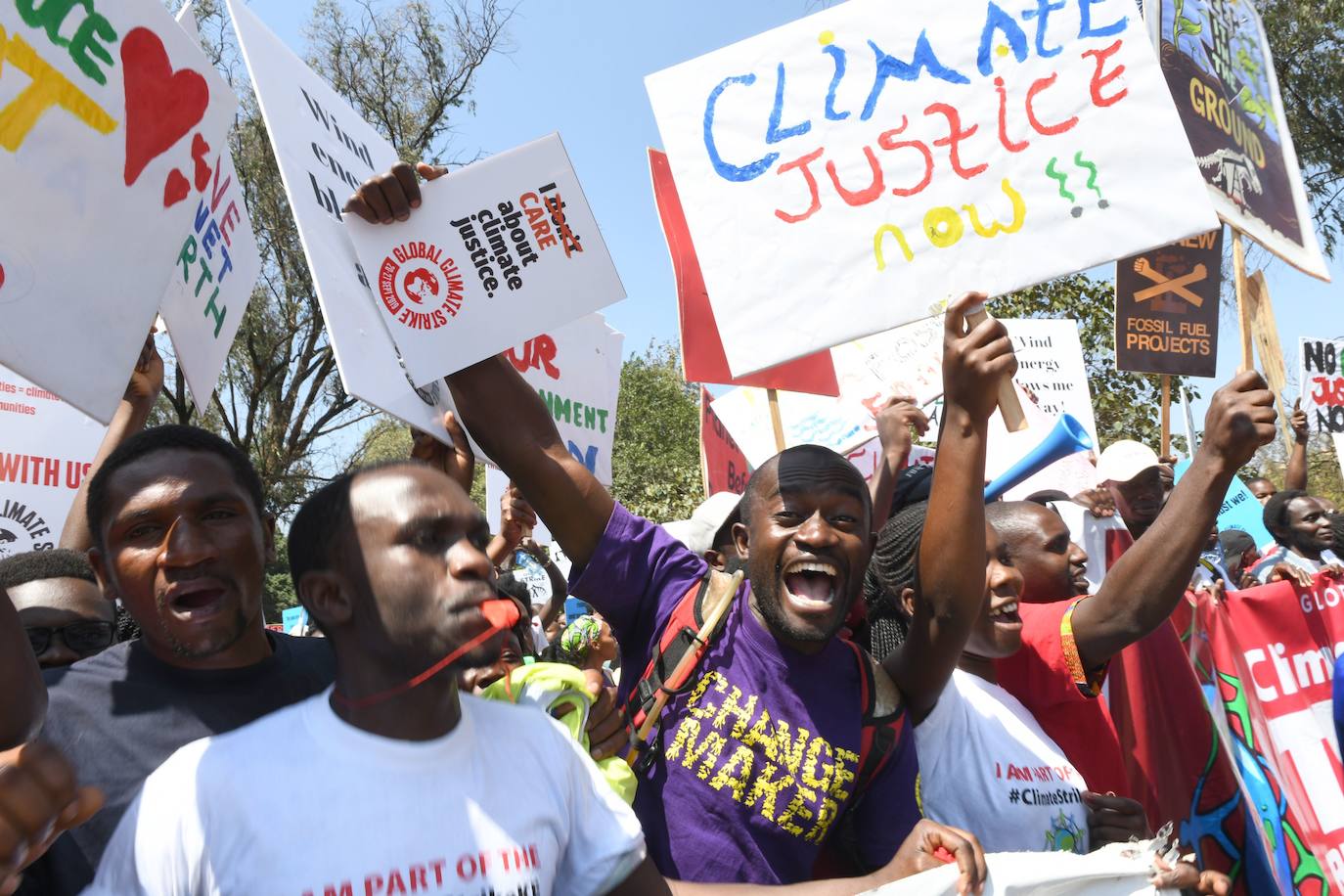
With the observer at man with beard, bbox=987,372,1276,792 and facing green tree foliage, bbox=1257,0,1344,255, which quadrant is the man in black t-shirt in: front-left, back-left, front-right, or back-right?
back-left

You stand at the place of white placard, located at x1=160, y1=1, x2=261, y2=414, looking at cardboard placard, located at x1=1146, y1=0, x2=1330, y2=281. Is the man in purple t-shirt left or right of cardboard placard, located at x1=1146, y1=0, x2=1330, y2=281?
right

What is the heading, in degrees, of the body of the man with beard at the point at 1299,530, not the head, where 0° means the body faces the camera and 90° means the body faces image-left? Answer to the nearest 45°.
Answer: approximately 315°

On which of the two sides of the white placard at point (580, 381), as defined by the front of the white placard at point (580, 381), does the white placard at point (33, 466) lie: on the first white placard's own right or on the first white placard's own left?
on the first white placard's own right
